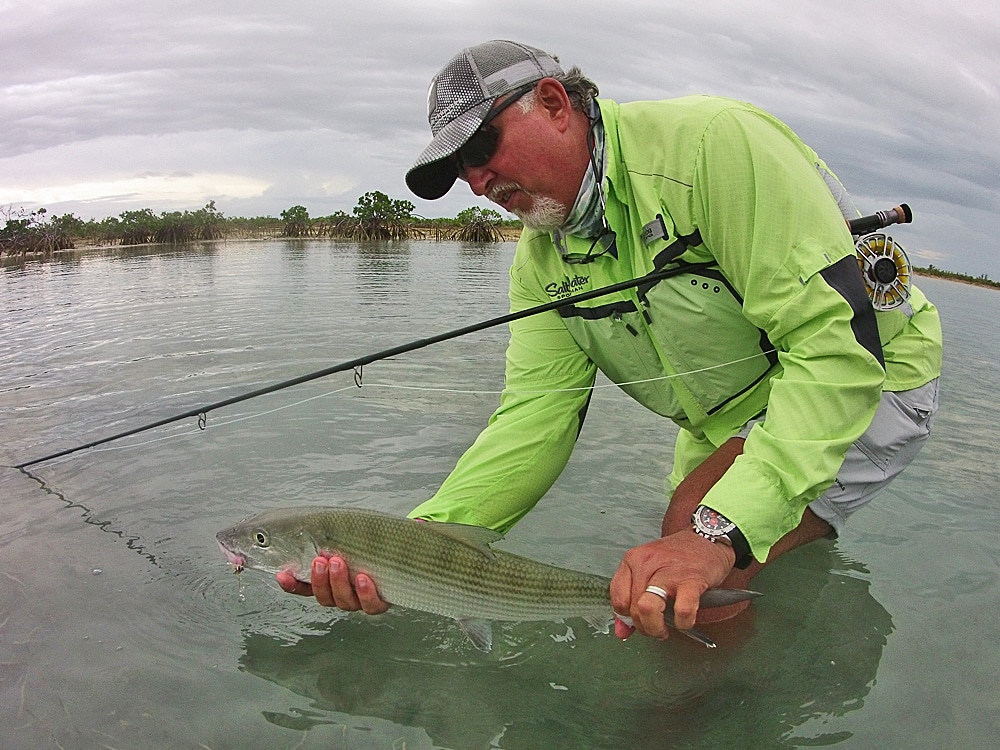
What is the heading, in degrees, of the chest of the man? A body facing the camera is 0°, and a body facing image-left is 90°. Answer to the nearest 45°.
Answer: approximately 45°

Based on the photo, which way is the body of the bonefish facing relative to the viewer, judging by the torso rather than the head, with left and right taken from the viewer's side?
facing to the left of the viewer
